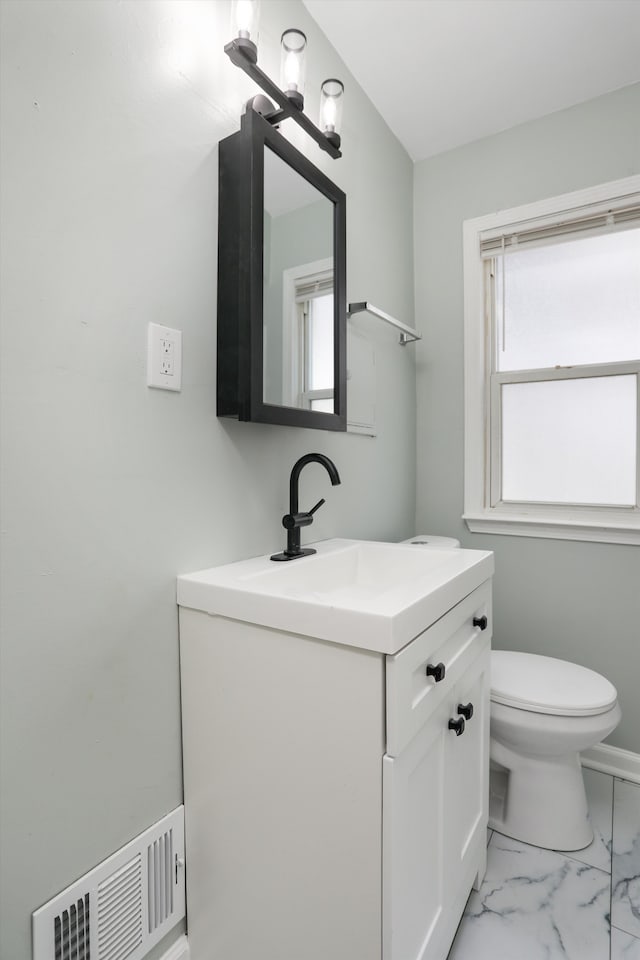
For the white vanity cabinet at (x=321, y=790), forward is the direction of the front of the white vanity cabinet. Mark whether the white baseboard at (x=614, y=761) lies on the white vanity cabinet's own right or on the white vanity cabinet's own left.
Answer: on the white vanity cabinet's own left

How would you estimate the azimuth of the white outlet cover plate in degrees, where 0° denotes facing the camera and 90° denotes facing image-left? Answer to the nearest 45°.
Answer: approximately 315°

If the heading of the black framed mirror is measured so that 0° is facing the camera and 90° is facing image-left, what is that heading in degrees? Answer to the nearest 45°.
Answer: approximately 315°

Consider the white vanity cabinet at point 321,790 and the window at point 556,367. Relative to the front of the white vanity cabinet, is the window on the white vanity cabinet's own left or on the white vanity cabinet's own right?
on the white vanity cabinet's own left

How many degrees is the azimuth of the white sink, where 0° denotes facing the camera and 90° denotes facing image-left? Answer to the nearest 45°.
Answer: approximately 315°
